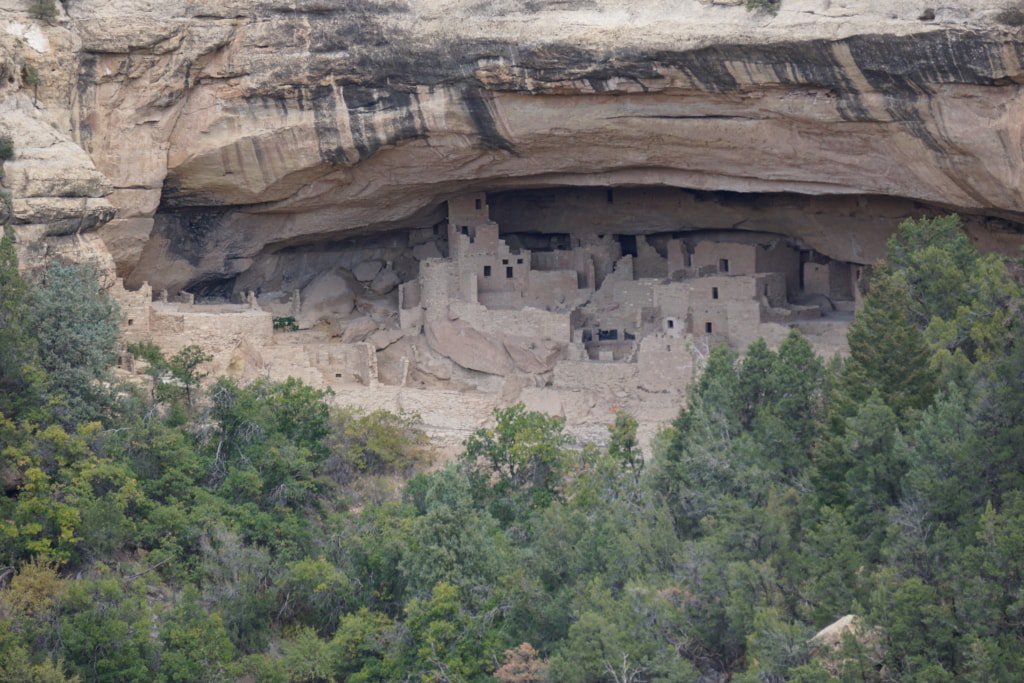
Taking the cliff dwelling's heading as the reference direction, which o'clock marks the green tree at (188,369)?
The green tree is roughly at 2 o'clock from the cliff dwelling.

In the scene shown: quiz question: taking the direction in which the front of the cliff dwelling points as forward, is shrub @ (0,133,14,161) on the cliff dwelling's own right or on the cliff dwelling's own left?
on the cliff dwelling's own right

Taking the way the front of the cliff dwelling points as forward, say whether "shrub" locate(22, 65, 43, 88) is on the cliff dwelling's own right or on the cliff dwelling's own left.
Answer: on the cliff dwelling's own right

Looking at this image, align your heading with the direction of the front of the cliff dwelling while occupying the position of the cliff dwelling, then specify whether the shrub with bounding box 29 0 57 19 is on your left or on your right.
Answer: on your right

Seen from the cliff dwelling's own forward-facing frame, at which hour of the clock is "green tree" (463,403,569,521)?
The green tree is roughly at 12 o'clock from the cliff dwelling.

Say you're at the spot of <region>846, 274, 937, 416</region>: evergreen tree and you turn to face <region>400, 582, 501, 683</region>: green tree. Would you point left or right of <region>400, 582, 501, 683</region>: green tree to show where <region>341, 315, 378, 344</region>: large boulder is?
right

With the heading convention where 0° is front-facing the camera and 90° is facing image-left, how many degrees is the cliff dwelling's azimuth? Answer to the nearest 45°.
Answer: approximately 0°

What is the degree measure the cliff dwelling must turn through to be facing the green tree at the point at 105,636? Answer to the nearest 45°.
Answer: approximately 45° to its right

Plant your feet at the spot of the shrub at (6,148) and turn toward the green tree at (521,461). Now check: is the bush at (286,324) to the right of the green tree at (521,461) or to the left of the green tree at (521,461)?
left

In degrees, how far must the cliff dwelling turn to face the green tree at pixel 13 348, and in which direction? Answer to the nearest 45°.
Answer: approximately 45° to its right

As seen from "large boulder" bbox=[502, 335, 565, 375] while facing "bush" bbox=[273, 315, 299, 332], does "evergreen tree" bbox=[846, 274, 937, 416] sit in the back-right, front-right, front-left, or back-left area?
back-left

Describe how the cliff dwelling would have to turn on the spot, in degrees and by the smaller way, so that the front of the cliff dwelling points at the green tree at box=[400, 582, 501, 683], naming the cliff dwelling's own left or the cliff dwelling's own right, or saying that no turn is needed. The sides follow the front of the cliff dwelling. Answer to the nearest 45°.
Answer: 0° — it already faces it
